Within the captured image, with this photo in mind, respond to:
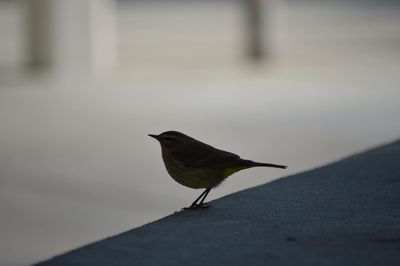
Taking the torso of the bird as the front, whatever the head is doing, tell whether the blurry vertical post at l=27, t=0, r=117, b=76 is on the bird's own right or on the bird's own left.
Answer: on the bird's own right

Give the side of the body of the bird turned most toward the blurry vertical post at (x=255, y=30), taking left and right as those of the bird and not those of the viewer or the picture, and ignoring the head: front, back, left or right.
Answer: right

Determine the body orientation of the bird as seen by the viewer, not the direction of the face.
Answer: to the viewer's left
